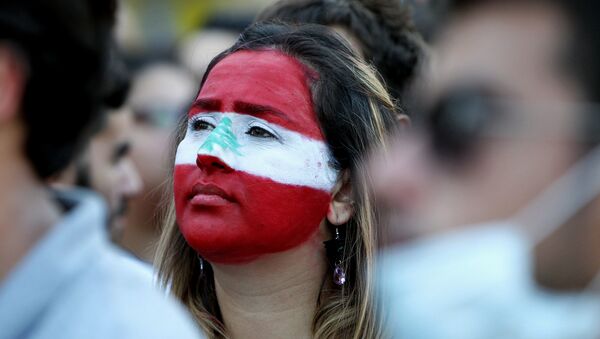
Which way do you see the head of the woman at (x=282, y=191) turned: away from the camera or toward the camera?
toward the camera

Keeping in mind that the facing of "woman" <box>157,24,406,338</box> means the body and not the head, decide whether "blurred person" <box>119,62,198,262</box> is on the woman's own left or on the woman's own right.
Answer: on the woman's own right

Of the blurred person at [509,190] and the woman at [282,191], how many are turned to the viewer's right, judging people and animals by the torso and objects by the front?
0

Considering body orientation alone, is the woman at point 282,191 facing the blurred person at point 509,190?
no

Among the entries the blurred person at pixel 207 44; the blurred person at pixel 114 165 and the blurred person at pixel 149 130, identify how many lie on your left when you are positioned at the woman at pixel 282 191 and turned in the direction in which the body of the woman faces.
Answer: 0

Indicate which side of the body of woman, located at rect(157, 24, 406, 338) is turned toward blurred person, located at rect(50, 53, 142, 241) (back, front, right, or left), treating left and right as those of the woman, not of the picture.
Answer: right

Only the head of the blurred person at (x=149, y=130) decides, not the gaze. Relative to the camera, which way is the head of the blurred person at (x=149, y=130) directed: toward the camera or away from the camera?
toward the camera

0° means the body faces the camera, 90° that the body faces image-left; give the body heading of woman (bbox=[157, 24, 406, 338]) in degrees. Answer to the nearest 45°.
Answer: approximately 45°

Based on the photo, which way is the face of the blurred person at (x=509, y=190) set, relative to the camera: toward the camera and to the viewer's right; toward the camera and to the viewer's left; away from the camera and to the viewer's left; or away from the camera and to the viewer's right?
toward the camera and to the viewer's left
